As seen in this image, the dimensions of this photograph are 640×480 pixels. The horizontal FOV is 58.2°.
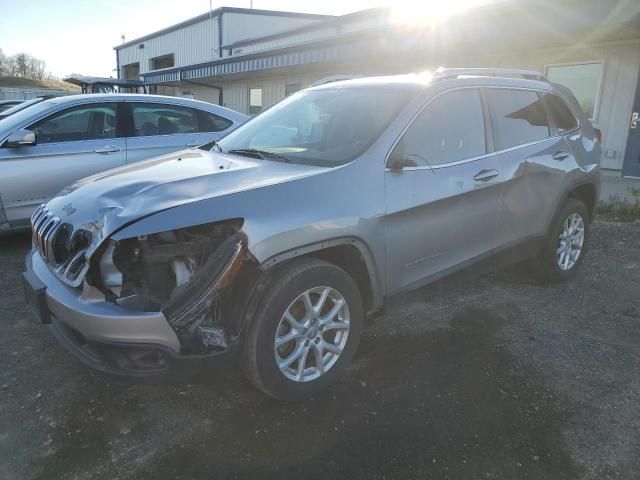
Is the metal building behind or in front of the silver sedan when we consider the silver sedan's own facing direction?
behind

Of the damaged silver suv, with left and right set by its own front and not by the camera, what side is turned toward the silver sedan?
right

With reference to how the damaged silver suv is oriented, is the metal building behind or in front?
behind

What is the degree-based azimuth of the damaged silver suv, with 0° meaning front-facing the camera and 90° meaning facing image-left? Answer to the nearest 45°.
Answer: approximately 45°

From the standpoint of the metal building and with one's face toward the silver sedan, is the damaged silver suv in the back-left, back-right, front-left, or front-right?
front-left

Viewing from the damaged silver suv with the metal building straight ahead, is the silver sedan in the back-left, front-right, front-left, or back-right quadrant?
front-left

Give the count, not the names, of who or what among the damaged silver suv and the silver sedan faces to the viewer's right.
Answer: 0

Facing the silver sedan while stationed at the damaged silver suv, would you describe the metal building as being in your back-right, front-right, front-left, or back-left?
front-right

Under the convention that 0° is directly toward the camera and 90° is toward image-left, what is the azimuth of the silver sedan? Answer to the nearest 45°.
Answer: approximately 90°
